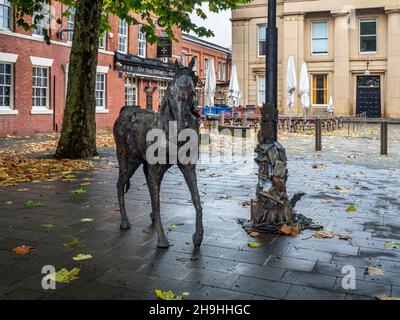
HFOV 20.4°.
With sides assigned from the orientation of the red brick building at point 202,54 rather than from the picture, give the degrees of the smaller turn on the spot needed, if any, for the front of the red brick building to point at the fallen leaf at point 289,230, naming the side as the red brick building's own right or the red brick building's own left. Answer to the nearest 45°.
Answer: approximately 45° to the red brick building's own right

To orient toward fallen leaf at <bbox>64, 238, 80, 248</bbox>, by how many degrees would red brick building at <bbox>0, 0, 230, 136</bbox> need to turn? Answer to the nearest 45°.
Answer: approximately 45° to its right

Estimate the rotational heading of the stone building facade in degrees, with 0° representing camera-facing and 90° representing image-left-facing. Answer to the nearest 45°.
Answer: approximately 0°

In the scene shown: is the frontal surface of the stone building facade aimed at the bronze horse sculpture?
yes

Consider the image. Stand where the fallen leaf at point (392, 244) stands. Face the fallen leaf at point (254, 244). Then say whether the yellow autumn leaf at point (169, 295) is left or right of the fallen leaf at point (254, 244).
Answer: left

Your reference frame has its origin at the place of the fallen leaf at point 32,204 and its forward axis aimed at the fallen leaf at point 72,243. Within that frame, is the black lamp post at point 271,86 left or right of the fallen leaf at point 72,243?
left

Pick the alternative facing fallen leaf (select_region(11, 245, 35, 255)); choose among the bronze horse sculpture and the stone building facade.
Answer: the stone building facade

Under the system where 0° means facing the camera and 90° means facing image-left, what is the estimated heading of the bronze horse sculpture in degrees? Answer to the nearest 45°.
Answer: approximately 315°
